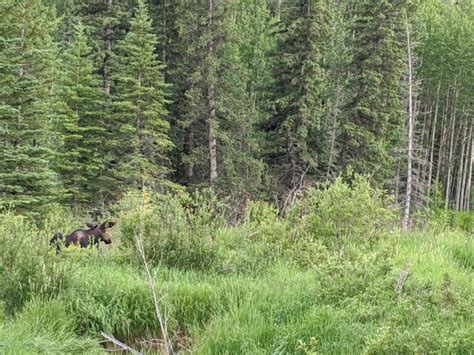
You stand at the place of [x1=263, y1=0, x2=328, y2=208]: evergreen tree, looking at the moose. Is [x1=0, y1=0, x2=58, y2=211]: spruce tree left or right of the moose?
right

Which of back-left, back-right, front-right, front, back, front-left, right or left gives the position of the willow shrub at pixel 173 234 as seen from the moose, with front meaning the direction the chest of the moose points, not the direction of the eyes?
front-right

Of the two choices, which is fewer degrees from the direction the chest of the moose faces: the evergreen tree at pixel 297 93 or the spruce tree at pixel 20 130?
the evergreen tree

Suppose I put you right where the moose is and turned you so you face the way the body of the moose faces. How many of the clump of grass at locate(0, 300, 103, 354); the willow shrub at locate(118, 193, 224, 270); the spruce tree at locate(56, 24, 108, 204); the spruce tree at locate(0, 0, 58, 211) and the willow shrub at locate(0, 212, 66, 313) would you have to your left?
2

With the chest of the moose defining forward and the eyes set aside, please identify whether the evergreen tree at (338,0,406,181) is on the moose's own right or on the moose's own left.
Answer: on the moose's own left

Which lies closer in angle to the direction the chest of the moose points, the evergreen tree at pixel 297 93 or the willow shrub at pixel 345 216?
the willow shrub

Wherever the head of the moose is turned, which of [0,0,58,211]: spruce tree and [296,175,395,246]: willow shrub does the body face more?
the willow shrub

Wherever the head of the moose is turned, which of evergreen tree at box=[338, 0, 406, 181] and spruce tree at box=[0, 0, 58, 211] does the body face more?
the evergreen tree

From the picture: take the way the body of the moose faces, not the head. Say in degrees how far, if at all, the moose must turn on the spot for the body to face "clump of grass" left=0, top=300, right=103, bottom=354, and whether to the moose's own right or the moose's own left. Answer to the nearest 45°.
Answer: approximately 90° to the moose's own right

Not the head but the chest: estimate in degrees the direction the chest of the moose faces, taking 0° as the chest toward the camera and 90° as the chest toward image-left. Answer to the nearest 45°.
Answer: approximately 270°

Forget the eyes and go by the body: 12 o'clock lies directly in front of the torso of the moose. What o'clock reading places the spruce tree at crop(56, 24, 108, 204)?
The spruce tree is roughly at 9 o'clock from the moose.
